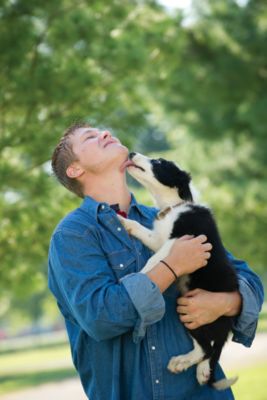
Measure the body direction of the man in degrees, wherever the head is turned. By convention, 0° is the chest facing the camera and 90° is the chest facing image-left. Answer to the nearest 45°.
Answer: approximately 315°
